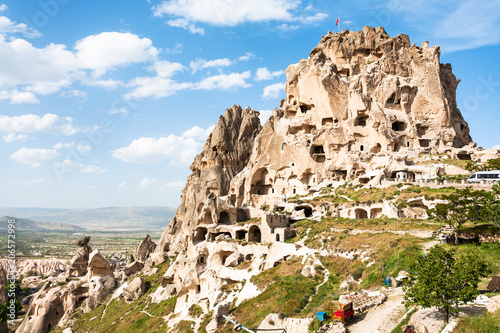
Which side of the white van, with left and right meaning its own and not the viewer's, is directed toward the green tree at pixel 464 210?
left

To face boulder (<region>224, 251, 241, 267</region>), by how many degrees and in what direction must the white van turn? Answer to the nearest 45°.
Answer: approximately 45° to its left

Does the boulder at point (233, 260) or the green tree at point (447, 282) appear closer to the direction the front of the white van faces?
the boulder

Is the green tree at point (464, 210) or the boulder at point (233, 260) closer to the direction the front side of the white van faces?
the boulder

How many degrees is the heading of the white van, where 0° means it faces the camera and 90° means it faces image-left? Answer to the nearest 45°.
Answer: approximately 90°

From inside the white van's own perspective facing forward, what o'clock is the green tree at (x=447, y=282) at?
The green tree is roughly at 9 o'clock from the white van.
